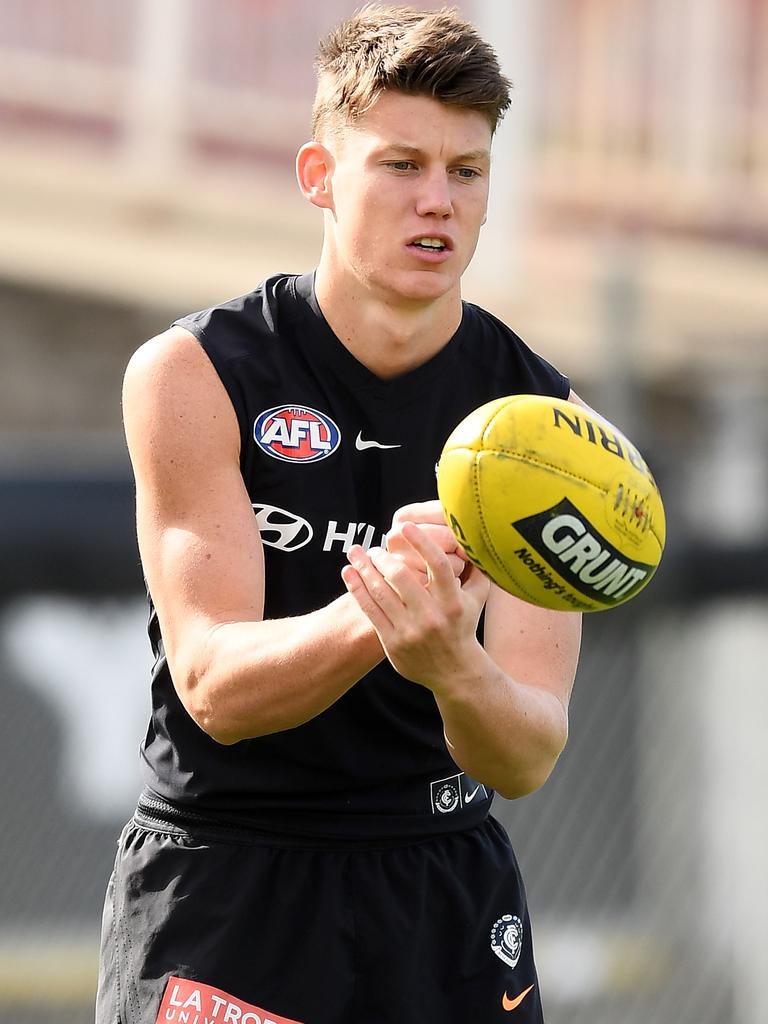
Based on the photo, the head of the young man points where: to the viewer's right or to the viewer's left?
to the viewer's right

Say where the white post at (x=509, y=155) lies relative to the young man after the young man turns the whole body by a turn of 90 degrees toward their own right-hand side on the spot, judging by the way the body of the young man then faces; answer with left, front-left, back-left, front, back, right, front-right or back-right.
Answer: back-right

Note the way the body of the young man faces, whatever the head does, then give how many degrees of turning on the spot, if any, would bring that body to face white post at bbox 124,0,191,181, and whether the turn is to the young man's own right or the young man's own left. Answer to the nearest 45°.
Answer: approximately 135° to the young man's own left

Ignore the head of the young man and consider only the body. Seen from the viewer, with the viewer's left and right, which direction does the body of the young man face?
facing the viewer and to the right of the viewer

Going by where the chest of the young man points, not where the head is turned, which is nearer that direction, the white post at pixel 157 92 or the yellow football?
the yellow football
